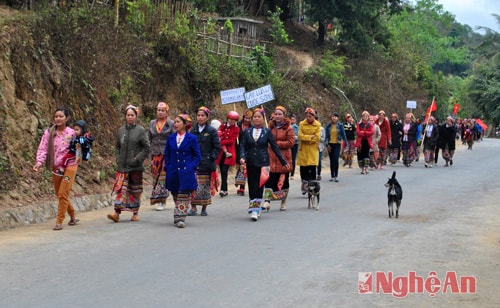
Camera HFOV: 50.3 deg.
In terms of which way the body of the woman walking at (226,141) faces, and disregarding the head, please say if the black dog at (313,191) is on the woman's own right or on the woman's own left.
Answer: on the woman's own left

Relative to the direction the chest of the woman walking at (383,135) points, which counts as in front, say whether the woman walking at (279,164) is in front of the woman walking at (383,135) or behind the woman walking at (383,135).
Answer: in front

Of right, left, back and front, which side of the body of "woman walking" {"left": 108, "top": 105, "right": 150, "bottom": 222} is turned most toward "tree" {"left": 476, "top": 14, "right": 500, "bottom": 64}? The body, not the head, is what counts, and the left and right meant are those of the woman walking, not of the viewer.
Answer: back

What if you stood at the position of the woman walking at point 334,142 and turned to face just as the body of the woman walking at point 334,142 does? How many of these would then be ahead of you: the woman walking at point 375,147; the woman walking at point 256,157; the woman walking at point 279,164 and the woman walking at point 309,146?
3

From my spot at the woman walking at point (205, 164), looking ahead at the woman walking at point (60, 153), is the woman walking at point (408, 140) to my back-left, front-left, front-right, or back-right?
back-right

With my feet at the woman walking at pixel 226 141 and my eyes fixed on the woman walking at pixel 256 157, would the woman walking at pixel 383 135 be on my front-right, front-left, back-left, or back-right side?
back-left

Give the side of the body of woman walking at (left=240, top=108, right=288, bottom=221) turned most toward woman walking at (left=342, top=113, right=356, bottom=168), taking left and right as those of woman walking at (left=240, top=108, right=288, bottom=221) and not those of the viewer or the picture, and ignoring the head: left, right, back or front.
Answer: back

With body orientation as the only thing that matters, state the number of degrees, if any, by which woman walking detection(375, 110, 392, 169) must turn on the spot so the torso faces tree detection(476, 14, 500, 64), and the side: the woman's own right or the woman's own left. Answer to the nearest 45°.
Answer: approximately 180°

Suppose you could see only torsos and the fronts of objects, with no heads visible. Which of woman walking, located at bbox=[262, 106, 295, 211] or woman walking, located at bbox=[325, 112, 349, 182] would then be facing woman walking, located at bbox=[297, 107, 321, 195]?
woman walking, located at bbox=[325, 112, 349, 182]

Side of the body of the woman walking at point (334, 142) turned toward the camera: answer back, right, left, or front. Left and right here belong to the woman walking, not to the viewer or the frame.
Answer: front

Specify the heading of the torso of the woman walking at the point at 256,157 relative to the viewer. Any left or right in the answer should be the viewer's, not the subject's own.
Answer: facing the viewer

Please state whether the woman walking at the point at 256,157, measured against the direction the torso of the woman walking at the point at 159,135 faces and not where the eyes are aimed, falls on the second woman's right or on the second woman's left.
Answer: on the second woman's left

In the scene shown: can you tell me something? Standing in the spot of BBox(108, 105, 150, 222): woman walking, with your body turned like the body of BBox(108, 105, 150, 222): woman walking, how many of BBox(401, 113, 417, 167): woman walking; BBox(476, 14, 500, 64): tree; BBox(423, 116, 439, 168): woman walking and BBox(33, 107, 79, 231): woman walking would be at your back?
3

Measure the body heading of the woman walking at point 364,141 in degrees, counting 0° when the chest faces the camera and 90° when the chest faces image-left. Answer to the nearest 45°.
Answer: approximately 0°

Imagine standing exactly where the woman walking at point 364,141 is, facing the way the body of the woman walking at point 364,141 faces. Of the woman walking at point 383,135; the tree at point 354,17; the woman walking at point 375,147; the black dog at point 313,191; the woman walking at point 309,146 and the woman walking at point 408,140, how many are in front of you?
2

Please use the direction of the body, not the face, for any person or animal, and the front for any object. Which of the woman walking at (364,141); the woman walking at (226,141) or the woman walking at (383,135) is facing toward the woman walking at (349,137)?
the woman walking at (383,135)
